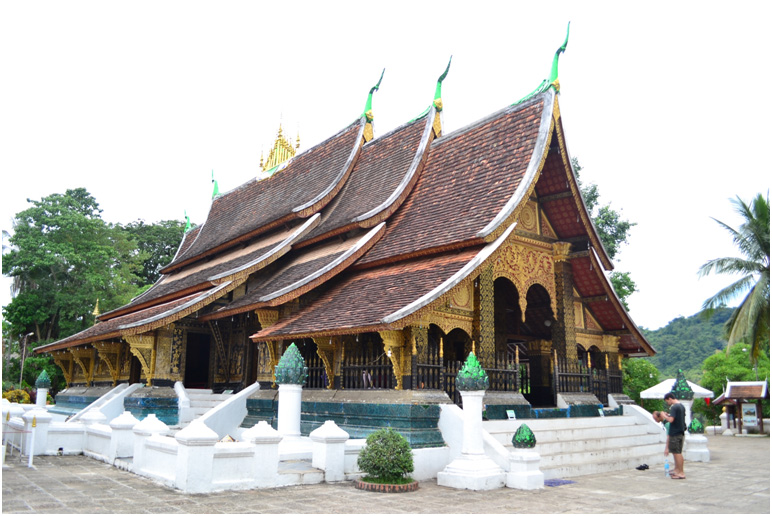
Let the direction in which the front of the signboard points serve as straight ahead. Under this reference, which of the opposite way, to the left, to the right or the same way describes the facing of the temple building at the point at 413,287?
to the left

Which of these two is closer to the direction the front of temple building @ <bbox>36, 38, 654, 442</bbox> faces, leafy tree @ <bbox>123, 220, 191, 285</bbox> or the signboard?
the signboard

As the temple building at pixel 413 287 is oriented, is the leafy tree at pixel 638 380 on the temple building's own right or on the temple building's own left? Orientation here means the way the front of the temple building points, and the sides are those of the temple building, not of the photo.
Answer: on the temple building's own left

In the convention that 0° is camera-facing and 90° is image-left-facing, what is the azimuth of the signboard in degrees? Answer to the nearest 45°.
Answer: approximately 0°

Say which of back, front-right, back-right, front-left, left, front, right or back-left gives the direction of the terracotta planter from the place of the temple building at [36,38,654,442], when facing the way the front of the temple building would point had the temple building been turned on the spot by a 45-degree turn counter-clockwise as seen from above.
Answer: right

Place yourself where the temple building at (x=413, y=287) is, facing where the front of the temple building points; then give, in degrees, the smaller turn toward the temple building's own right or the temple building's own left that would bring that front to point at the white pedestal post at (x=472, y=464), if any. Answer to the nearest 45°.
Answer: approximately 45° to the temple building's own right

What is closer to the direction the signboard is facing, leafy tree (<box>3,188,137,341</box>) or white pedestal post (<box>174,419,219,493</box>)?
the white pedestal post

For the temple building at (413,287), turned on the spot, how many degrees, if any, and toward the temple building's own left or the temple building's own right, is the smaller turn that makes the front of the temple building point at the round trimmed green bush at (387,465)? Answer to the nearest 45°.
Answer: approximately 45° to the temple building's own right

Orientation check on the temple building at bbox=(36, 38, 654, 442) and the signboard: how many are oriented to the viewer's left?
0
